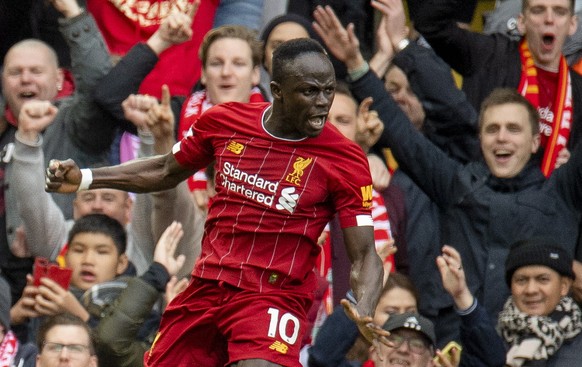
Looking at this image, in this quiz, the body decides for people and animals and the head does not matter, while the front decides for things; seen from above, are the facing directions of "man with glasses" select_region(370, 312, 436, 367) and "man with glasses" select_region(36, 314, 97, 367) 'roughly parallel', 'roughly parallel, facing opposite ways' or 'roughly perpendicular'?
roughly parallel

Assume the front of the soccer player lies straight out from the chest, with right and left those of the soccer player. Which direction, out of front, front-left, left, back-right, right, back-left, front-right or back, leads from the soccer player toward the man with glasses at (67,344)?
back-right

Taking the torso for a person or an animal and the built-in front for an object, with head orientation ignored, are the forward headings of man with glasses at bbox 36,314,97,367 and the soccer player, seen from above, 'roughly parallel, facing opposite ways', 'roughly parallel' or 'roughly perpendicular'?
roughly parallel

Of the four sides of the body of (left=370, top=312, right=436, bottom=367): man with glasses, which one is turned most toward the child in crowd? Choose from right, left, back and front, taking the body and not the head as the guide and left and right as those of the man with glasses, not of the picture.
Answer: right

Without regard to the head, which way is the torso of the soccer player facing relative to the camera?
toward the camera

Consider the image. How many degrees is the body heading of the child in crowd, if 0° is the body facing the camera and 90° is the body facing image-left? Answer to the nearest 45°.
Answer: approximately 45°

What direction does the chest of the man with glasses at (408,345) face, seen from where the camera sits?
toward the camera

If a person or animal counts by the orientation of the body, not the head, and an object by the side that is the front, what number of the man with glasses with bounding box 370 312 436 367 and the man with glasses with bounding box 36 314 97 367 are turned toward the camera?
2

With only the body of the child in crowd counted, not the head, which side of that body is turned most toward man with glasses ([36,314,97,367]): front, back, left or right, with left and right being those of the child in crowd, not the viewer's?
front

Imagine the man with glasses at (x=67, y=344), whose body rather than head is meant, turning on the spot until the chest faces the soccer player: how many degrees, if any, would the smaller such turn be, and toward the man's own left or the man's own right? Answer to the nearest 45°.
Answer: approximately 45° to the man's own left
